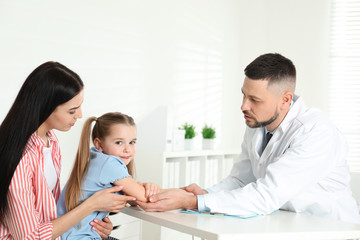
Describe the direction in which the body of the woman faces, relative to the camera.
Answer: to the viewer's right

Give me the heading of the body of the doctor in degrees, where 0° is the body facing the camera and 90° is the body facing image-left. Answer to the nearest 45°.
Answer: approximately 45°

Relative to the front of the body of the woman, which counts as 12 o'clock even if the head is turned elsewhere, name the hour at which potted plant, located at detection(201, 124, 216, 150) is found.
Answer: The potted plant is roughly at 10 o'clock from the woman.

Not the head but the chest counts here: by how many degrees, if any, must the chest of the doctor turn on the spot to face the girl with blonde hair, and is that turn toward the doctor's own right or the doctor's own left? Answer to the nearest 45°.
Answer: approximately 45° to the doctor's own right
